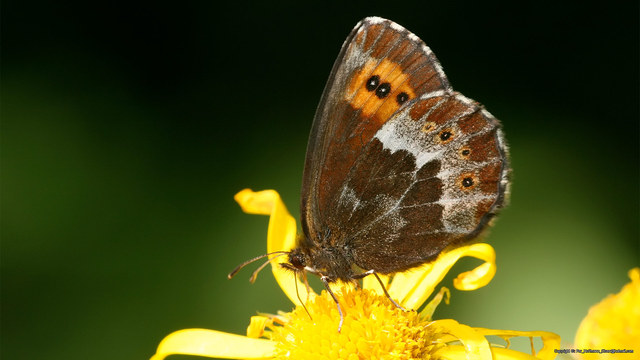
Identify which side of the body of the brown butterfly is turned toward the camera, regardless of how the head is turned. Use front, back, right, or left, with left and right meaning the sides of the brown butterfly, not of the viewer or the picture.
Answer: left

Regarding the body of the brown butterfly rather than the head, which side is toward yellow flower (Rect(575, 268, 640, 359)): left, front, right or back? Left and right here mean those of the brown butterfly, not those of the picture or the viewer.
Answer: back
